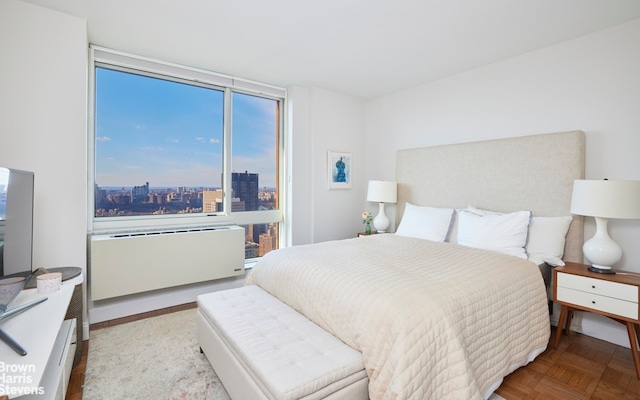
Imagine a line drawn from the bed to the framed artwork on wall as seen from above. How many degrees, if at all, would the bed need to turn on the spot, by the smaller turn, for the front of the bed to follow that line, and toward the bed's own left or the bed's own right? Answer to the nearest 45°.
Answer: approximately 90° to the bed's own right

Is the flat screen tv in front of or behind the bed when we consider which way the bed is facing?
in front

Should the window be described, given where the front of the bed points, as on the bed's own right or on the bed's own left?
on the bed's own right

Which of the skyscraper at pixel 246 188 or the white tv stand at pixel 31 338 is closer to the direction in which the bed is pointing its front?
the white tv stand

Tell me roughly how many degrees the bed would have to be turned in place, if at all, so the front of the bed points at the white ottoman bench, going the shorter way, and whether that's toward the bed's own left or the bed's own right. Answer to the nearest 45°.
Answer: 0° — it already faces it

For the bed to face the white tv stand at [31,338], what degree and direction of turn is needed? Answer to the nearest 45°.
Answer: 0° — it already faces it

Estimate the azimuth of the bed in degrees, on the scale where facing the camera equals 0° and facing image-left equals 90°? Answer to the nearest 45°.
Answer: approximately 45°
